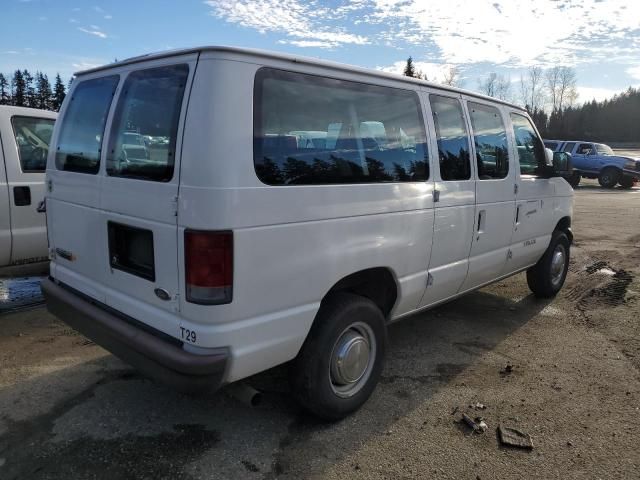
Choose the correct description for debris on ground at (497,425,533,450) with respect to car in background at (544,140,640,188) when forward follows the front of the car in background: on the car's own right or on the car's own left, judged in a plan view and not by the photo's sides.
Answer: on the car's own right

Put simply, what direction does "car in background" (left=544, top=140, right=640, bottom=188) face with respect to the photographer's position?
facing the viewer and to the right of the viewer

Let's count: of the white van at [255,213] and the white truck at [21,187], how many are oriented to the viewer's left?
0

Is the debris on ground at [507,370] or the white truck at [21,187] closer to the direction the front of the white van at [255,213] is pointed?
the debris on ground

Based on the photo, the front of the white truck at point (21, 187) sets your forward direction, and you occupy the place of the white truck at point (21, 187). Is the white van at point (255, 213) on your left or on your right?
on your right

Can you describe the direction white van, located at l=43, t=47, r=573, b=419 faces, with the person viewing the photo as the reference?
facing away from the viewer and to the right of the viewer

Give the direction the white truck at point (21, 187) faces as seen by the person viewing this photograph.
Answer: facing away from the viewer and to the right of the viewer

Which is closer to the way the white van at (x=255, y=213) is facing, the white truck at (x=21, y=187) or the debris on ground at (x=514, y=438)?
the debris on ground

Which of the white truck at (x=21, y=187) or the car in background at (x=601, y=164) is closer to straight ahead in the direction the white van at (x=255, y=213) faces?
the car in background

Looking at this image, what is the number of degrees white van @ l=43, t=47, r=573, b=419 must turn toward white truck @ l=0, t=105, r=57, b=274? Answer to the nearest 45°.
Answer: approximately 90° to its left

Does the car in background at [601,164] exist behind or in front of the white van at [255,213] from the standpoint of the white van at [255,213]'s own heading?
in front
